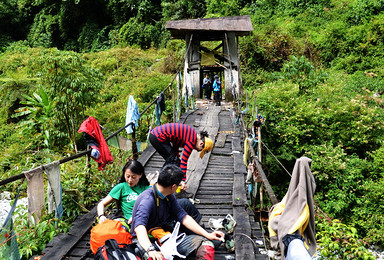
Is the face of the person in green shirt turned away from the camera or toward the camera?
toward the camera

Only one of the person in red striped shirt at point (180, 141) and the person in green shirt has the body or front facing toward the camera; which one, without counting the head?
the person in green shirt

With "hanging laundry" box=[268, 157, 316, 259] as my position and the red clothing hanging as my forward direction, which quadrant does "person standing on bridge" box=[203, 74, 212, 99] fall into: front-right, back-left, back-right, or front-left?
front-right

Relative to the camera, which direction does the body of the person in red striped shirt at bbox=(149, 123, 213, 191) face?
to the viewer's right

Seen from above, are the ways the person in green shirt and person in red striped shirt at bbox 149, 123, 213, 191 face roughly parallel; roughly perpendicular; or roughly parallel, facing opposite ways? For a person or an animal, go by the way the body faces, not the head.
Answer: roughly perpendicular

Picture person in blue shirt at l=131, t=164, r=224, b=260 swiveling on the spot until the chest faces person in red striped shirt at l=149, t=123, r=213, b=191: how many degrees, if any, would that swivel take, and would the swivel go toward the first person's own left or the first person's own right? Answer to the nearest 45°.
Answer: approximately 135° to the first person's own left
